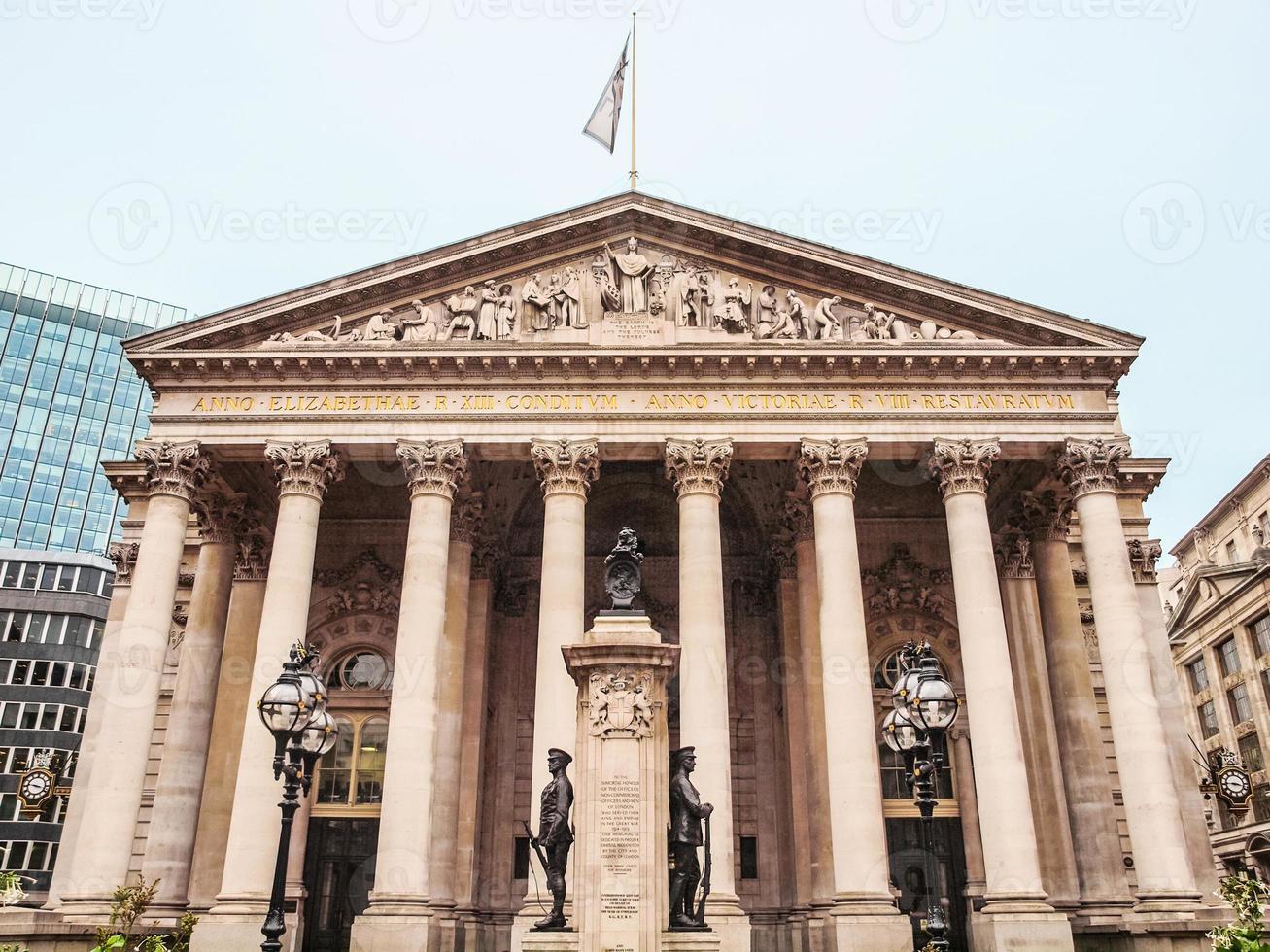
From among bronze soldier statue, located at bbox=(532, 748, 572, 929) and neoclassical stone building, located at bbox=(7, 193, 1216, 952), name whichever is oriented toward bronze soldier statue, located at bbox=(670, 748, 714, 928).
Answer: the neoclassical stone building

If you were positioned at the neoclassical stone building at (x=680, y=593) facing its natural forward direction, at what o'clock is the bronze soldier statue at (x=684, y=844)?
The bronze soldier statue is roughly at 12 o'clock from the neoclassical stone building.

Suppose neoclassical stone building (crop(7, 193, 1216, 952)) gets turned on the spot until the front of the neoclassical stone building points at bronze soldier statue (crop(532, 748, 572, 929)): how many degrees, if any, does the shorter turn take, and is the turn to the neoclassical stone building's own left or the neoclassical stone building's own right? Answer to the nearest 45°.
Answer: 0° — it already faces it

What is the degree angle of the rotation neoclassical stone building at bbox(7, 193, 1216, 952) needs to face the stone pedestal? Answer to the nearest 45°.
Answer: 0° — it already faces it

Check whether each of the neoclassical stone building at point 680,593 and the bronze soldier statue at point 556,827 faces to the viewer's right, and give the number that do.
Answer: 0

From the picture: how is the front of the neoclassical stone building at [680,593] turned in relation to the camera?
facing the viewer
